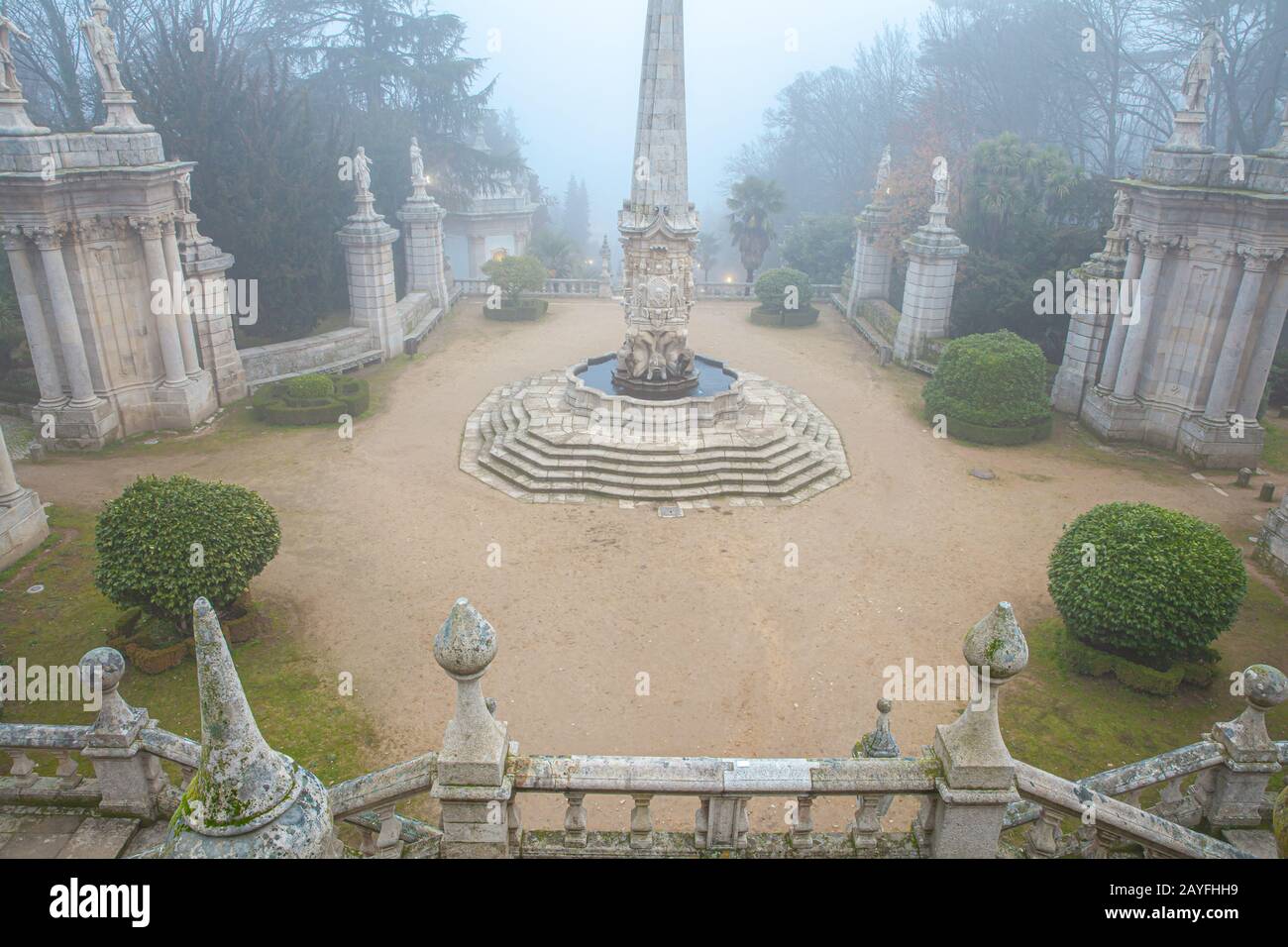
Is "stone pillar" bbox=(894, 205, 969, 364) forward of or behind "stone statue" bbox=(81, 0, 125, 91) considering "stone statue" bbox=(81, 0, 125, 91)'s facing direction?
forward

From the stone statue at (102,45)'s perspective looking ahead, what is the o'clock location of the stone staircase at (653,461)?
The stone staircase is roughly at 12 o'clock from the stone statue.

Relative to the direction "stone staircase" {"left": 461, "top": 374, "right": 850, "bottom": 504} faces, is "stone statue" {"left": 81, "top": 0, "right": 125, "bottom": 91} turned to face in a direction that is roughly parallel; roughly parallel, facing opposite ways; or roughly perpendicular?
roughly perpendicular

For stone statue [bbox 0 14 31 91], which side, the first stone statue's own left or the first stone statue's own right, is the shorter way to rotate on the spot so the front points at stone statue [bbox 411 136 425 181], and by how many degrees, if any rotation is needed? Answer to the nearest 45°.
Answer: approximately 90° to the first stone statue's own left

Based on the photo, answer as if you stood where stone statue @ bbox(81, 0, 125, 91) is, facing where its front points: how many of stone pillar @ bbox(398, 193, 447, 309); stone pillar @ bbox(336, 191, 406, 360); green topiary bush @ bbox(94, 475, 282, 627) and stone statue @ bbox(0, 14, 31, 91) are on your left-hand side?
2

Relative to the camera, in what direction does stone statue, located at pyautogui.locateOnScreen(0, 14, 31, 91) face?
facing the viewer and to the right of the viewer

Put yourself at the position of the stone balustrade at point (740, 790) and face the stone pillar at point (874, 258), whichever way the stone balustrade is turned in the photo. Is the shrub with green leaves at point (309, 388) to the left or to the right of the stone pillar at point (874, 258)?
left

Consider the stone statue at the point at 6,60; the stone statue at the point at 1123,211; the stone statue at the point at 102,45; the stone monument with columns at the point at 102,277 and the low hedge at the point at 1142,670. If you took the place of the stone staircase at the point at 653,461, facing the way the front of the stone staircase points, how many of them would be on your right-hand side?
3

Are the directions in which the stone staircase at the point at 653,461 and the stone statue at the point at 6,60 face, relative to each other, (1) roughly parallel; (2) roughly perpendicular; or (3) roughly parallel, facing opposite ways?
roughly perpendicular

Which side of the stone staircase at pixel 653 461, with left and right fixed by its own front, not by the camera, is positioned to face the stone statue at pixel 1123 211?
left

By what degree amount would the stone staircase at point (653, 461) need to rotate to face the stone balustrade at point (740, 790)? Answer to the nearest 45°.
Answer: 0° — it already faces it

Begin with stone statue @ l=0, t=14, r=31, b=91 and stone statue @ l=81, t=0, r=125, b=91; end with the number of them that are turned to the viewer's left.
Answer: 0

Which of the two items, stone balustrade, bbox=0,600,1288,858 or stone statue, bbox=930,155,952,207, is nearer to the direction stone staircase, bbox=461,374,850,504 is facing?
the stone balustrade

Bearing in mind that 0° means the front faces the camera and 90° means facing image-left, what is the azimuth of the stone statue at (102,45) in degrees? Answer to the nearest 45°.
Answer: approximately 315°

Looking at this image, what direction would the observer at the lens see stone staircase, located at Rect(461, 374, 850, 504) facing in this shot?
facing the viewer

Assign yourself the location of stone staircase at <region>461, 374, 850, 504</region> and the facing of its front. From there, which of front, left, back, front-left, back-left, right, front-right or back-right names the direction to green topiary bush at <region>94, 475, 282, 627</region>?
front-right

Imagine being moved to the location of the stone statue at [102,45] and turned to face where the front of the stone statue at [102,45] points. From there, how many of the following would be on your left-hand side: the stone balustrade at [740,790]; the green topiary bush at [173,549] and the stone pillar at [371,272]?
1

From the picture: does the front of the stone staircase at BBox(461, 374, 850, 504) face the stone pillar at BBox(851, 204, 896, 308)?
no

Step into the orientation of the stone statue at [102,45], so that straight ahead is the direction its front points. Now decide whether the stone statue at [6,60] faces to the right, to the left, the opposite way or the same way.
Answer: the same way

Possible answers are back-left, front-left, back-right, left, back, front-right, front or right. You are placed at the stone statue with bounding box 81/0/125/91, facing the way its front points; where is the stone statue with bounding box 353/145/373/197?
left
